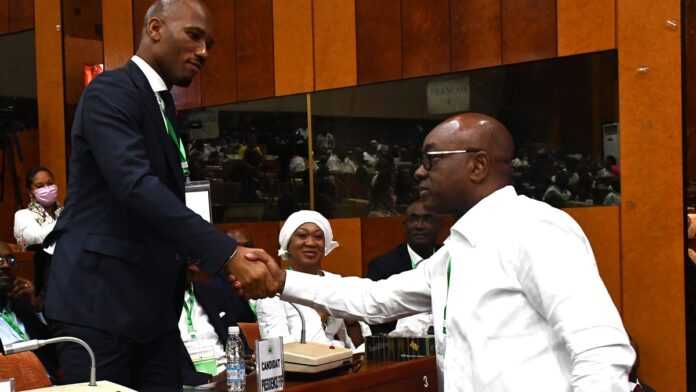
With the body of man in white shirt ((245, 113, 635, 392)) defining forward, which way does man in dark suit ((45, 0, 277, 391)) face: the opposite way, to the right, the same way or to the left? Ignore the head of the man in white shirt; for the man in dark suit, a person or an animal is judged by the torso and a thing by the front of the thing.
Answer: the opposite way

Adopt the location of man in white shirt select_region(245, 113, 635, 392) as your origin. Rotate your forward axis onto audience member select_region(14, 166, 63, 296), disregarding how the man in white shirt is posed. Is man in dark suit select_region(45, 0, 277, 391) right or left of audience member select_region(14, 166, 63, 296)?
left

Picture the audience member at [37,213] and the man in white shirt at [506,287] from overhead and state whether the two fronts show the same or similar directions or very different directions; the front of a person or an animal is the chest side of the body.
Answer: very different directions

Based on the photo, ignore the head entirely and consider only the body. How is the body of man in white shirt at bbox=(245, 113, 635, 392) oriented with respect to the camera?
to the viewer's left

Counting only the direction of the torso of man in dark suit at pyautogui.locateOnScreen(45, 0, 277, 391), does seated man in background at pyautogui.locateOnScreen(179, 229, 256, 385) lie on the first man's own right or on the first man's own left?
on the first man's own left

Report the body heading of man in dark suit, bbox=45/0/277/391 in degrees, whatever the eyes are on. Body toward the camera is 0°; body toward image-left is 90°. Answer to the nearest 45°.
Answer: approximately 270°

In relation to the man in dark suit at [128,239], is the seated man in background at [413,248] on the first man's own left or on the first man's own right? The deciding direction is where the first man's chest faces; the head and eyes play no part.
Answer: on the first man's own left

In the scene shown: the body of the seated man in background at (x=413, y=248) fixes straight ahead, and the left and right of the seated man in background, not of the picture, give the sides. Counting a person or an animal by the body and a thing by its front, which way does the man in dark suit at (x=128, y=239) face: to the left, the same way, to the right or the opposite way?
to the left

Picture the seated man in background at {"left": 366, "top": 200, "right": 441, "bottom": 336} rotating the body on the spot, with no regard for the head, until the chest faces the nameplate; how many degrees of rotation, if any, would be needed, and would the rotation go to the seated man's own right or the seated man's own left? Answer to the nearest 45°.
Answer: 0° — they already face it

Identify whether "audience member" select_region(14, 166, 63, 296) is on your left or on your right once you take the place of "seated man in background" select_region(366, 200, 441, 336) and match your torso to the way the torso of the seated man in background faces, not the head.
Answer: on your right
